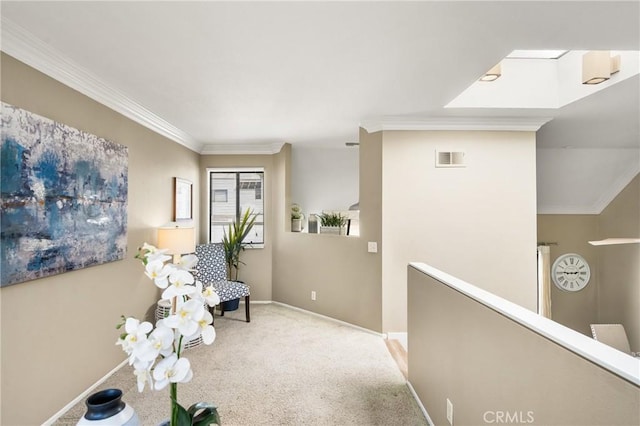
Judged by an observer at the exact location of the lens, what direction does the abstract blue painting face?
facing the viewer and to the right of the viewer

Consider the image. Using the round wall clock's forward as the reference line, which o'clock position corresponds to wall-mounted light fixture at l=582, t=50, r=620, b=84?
The wall-mounted light fixture is roughly at 12 o'clock from the round wall clock.

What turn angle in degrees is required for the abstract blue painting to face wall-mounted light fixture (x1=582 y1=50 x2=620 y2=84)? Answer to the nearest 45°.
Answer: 0° — it already faces it

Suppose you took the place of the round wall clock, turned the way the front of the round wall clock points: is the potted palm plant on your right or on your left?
on your right

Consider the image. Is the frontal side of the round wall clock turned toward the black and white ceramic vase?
yes

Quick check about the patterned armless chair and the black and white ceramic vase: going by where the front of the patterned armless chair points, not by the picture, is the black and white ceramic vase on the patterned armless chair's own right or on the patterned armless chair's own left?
on the patterned armless chair's own right

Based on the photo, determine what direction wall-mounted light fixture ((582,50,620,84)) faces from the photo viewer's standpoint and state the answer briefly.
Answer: facing the viewer and to the left of the viewer

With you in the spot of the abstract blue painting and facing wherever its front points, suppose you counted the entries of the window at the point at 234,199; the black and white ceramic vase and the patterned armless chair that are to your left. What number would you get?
2

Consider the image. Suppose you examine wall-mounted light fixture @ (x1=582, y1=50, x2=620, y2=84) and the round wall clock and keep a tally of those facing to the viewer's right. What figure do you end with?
0

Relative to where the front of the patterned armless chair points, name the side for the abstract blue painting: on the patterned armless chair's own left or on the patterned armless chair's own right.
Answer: on the patterned armless chair's own right

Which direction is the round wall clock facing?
toward the camera

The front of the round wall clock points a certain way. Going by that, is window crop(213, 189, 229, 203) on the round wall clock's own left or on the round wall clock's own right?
on the round wall clock's own right

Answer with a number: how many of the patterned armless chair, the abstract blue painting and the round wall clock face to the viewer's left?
0

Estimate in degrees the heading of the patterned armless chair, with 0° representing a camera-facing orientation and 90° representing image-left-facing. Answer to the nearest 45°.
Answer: approximately 315°
